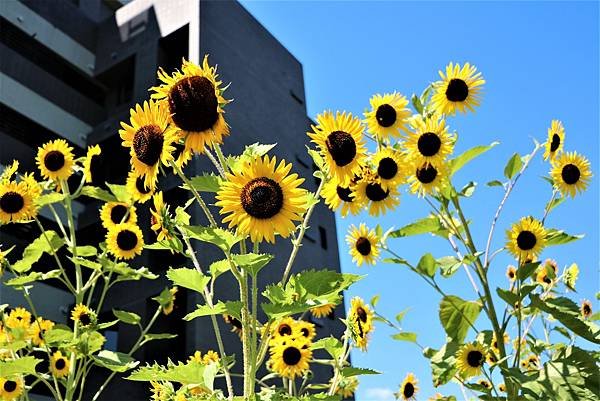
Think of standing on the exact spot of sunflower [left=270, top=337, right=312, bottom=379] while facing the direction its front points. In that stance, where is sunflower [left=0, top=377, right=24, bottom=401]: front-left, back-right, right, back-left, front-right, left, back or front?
right

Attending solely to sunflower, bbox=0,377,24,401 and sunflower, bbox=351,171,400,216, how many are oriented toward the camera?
2

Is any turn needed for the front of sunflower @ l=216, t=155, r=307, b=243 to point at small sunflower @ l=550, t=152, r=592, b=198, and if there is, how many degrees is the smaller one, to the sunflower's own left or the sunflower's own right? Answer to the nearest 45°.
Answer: approximately 135° to the sunflower's own left

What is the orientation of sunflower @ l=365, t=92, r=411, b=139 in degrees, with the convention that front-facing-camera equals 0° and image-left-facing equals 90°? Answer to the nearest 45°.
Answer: approximately 0°

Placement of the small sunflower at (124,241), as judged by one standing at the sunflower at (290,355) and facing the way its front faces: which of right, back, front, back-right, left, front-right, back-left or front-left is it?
right

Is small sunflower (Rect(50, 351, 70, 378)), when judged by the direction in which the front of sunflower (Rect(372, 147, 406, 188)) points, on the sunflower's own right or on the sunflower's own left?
on the sunflower's own right
